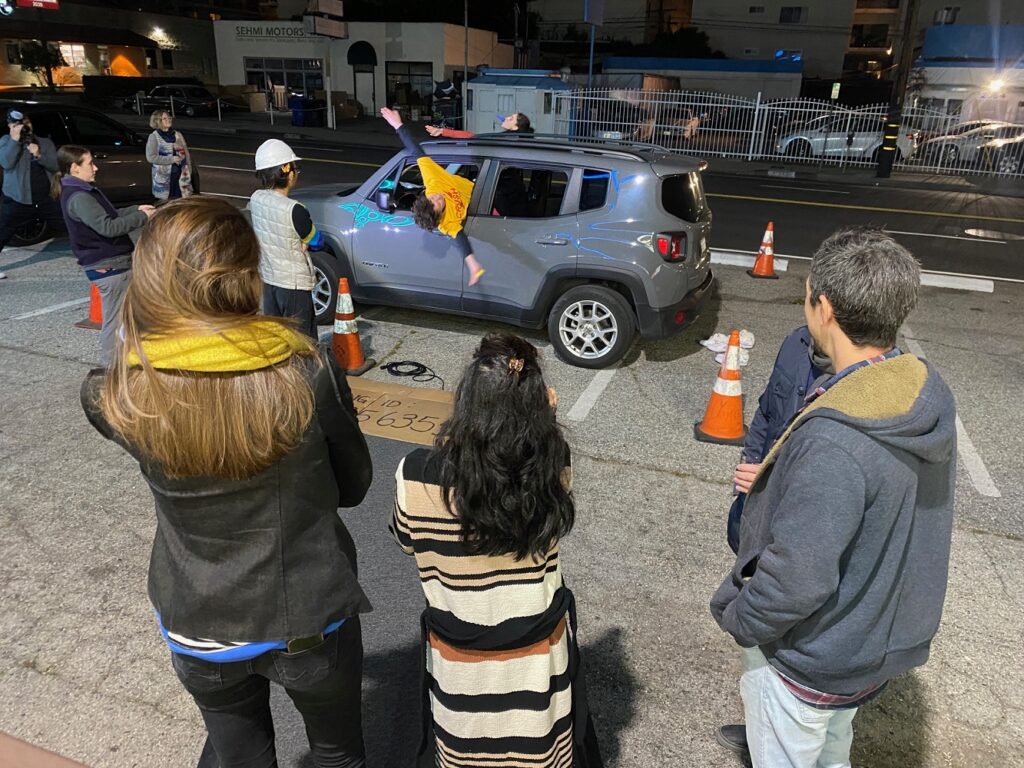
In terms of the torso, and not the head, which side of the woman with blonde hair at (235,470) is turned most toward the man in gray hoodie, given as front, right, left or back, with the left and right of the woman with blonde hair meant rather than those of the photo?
right

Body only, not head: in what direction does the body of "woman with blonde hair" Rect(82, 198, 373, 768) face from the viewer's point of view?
away from the camera

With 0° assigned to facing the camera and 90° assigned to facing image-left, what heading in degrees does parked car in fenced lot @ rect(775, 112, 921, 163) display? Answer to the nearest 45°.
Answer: approximately 90°

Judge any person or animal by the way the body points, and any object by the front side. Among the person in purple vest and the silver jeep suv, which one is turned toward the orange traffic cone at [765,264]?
the person in purple vest

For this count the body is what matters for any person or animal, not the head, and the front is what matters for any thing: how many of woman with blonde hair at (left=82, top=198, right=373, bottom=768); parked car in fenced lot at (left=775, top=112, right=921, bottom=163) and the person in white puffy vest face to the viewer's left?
1

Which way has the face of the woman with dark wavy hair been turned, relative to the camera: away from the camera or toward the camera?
away from the camera

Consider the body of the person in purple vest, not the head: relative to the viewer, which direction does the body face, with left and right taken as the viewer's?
facing to the right of the viewer

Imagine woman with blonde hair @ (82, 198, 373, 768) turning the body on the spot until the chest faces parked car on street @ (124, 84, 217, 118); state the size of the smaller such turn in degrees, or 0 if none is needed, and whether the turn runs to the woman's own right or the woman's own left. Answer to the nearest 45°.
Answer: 0° — they already face it

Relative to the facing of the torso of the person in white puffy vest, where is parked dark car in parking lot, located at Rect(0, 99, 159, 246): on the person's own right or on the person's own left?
on the person's own left

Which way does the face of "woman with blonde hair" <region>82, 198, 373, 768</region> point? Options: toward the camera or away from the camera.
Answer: away from the camera

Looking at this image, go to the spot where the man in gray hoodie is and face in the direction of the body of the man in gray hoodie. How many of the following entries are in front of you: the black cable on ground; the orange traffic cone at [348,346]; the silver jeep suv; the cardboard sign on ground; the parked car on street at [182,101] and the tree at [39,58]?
6

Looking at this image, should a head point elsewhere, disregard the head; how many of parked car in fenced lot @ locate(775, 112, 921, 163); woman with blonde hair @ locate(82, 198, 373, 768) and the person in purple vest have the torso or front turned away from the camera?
1

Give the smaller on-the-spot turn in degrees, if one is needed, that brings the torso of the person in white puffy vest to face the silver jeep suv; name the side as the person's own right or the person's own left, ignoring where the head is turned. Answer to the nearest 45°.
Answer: approximately 45° to the person's own right

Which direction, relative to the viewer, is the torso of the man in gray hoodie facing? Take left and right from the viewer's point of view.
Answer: facing away from the viewer and to the left of the viewer

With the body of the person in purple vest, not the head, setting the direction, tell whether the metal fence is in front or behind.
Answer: in front
